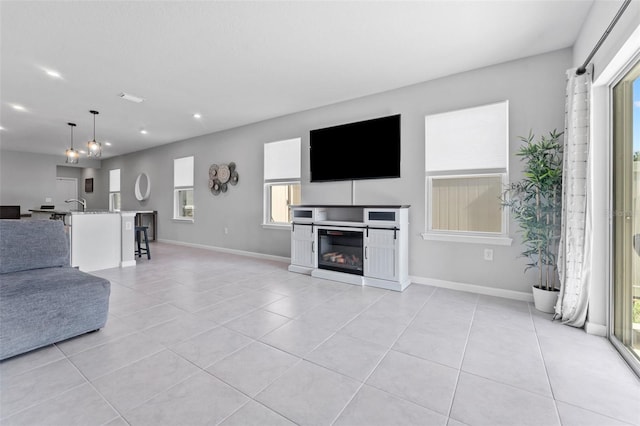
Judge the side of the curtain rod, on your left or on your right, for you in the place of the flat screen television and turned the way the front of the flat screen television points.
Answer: on your left

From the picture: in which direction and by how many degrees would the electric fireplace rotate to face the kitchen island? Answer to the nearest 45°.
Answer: approximately 45° to its right

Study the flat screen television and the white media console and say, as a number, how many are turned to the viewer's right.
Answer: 0

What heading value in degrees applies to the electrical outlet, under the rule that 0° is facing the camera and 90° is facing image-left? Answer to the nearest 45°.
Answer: approximately 0°

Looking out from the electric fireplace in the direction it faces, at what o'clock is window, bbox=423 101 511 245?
The window is roughly at 8 o'clock from the electric fireplace.

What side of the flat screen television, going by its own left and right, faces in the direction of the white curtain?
left

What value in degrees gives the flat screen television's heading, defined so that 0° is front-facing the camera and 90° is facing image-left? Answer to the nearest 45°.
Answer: approximately 45°

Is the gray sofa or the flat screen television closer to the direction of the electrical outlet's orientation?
the gray sofa

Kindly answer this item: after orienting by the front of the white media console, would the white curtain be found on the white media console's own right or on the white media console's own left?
on the white media console's own left

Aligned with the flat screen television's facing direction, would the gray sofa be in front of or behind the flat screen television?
in front

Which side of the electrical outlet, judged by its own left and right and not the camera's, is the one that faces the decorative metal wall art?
right

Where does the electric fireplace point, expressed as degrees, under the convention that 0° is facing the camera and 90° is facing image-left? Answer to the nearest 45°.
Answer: approximately 45°
